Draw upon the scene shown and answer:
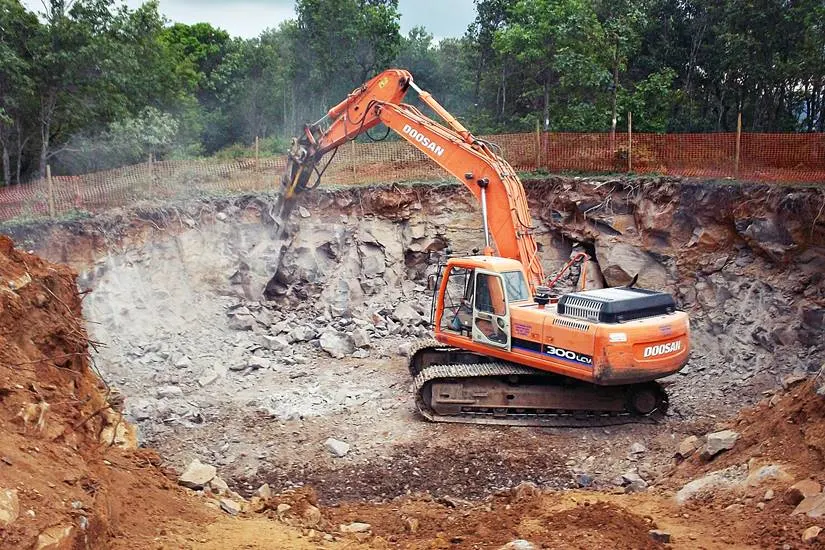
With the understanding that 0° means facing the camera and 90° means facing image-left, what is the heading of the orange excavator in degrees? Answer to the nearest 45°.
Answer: approximately 135°

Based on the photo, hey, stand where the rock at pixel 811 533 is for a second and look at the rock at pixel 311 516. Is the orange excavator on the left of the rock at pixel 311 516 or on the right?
right

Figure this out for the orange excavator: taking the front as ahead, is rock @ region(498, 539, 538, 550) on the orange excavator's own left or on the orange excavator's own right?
on the orange excavator's own left

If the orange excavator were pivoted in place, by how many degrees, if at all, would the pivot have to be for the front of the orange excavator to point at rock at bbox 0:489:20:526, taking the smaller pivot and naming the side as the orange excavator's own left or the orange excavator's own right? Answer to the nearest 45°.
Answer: approximately 90° to the orange excavator's own left

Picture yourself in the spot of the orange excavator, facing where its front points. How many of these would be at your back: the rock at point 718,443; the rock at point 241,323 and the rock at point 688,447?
2

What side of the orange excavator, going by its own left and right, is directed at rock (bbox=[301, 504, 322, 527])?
left

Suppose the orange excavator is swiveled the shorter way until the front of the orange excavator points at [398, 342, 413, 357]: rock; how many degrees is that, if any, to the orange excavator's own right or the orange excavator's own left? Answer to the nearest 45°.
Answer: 0° — it already faces it

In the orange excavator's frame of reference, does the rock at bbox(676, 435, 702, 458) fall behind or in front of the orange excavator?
behind

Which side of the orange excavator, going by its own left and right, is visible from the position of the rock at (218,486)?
left
